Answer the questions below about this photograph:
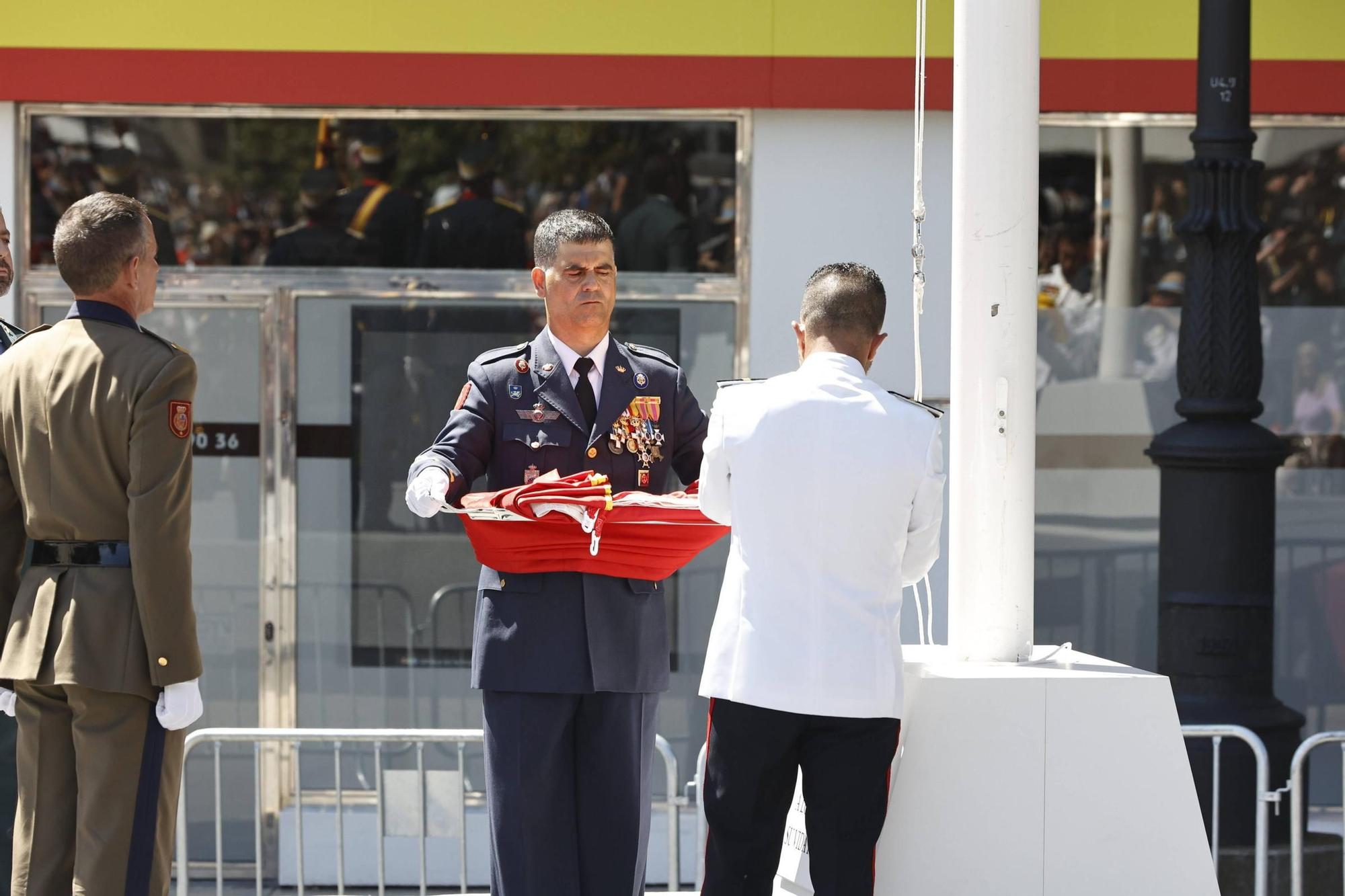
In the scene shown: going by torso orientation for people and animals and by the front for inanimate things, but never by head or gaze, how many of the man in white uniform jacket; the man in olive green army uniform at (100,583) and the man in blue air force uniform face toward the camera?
1

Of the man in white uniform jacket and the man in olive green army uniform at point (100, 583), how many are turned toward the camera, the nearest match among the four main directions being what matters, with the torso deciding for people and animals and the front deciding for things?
0

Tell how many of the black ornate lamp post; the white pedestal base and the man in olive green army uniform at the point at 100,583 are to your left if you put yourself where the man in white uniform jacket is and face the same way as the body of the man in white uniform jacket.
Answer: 1

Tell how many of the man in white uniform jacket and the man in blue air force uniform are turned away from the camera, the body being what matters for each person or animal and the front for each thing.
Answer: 1

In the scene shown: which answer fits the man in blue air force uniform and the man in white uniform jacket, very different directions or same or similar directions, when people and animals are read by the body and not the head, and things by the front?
very different directions

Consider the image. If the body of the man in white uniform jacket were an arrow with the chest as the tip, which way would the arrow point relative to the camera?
away from the camera

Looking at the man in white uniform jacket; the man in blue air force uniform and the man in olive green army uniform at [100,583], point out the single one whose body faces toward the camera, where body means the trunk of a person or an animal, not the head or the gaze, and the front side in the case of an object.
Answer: the man in blue air force uniform

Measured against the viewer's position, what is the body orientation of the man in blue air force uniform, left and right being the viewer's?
facing the viewer

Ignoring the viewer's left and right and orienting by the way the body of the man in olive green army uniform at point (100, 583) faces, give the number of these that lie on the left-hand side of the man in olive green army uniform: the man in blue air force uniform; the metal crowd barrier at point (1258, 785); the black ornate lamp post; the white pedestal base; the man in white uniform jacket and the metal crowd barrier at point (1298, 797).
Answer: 0

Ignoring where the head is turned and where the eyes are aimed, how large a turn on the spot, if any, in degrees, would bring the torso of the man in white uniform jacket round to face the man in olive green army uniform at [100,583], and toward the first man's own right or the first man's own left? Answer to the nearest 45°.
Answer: approximately 90° to the first man's own left

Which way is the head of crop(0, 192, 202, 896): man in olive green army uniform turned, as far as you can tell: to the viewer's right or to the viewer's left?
to the viewer's right

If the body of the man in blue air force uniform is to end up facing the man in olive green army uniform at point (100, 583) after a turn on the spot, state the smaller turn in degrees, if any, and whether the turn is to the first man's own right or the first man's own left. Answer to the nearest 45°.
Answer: approximately 90° to the first man's own right

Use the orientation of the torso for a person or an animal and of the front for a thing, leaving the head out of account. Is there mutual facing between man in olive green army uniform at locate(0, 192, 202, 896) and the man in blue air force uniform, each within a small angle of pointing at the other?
no

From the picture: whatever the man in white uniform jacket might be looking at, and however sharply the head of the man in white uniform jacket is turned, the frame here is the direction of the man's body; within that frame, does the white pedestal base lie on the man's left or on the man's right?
on the man's right

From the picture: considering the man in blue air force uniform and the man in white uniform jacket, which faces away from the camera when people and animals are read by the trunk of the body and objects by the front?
the man in white uniform jacket
